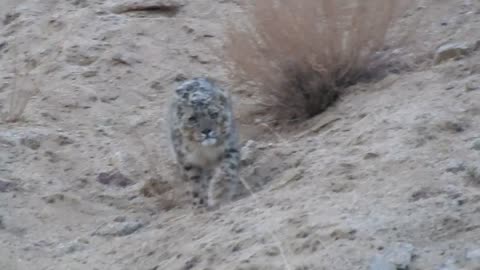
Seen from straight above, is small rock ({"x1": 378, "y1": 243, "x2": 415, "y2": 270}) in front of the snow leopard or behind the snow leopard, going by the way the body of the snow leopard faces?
in front

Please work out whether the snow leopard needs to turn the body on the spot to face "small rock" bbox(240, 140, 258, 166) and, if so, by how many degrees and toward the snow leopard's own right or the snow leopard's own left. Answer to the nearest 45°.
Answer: approximately 135° to the snow leopard's own left

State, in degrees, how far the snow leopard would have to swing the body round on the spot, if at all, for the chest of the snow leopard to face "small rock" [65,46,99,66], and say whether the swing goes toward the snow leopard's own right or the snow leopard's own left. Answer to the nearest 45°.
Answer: approximately 135° to the snow leopard's own right

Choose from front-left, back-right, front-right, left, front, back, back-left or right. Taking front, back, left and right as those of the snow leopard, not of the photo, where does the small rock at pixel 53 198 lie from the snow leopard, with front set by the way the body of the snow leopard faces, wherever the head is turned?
right

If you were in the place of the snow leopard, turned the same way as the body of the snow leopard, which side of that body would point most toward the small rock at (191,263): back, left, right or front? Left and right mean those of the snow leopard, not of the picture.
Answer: front

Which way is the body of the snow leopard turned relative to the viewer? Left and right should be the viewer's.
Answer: facing the viewer

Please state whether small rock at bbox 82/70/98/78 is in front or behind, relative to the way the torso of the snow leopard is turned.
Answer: behind

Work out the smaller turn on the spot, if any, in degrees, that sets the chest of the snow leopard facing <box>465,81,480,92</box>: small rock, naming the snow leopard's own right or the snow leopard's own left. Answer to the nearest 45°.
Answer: approximately 90° to the snow leopard's own left
